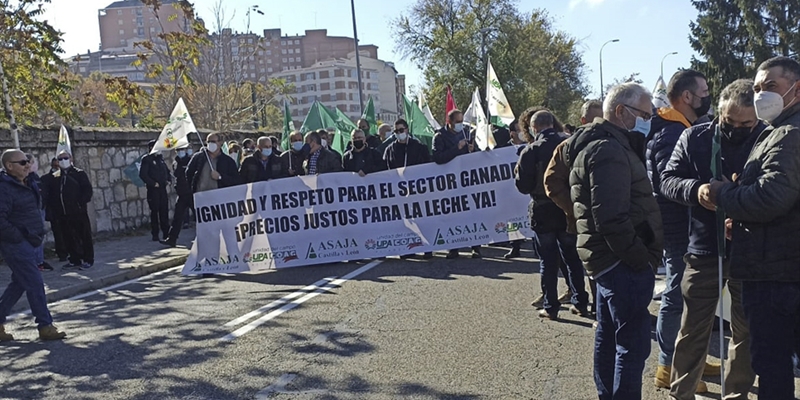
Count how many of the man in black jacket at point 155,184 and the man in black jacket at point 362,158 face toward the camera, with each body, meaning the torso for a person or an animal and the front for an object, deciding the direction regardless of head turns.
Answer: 2

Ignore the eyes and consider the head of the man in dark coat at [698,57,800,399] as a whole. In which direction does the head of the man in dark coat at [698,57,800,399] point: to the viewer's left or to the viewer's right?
to the viewer's left

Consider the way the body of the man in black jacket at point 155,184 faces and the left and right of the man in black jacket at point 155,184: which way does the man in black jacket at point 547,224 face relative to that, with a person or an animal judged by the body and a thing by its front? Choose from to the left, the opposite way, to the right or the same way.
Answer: the opposite way

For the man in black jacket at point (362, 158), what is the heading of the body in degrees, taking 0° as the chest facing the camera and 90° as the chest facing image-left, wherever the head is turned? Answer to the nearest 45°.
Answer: approximately 0°

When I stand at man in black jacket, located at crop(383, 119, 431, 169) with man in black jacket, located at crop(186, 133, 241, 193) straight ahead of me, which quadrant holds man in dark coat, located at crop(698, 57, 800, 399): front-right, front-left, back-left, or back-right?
back-left

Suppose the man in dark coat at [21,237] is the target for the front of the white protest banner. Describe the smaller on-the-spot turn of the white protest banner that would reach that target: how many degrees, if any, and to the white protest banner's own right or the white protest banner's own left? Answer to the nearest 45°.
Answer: approximately 45° to the white protest banner's own right
